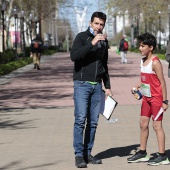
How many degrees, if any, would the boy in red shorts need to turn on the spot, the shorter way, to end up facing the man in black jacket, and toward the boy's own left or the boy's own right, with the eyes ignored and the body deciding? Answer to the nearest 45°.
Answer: approximately 45° to the boy's own right

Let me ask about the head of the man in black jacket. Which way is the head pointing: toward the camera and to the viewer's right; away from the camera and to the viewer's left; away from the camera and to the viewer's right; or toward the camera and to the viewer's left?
toward the camera and to the viewer's right

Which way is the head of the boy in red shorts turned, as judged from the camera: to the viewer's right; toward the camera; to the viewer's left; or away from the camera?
to the viewer's left

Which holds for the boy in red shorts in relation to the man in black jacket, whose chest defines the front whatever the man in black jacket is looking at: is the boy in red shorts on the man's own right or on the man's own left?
on the man's own left

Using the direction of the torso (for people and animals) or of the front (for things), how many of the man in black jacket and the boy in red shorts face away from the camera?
0

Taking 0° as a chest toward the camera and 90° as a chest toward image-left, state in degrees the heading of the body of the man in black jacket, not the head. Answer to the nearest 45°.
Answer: approximately 315°
